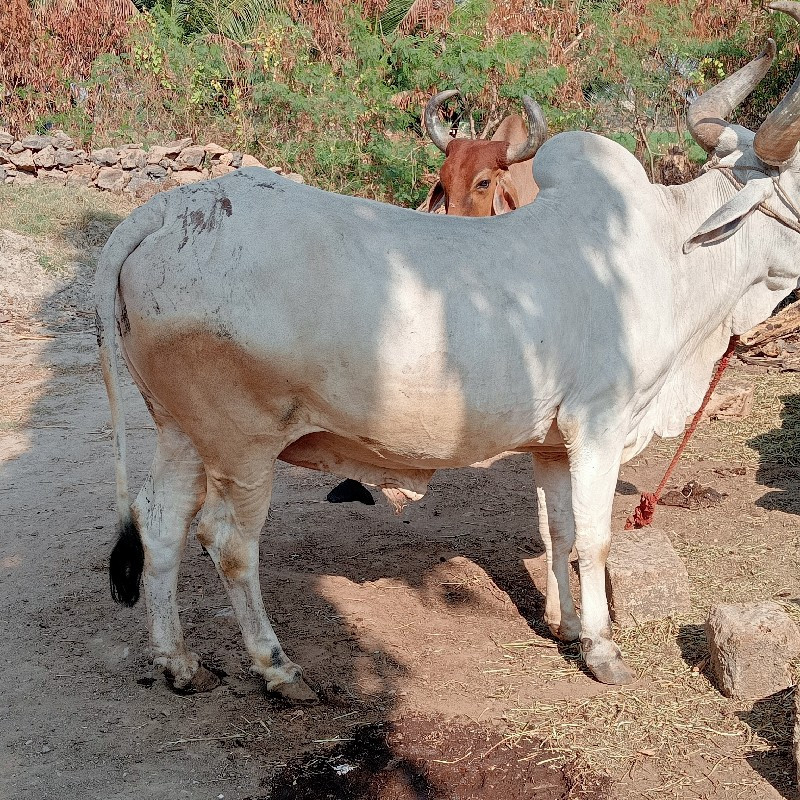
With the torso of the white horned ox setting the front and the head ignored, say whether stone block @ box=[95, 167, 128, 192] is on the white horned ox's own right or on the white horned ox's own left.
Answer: on the white horned ox's own left

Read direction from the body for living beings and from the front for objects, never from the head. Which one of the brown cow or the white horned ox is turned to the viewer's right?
the white horned ox

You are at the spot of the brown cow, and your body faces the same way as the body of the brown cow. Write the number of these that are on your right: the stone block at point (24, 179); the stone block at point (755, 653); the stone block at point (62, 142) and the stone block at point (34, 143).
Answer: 3

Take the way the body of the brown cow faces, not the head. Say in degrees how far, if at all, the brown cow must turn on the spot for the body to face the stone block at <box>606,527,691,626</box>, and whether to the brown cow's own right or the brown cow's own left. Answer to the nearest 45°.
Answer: approximately 45° to the brown cow's own left

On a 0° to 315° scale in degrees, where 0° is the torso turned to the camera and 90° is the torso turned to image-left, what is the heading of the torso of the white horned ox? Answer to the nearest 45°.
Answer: approximately 270°

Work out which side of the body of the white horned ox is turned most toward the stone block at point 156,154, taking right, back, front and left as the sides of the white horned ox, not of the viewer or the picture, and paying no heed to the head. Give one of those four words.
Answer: left

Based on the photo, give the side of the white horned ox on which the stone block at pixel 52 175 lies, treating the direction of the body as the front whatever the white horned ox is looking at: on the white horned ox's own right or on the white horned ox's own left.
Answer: on the white horned ox's own left

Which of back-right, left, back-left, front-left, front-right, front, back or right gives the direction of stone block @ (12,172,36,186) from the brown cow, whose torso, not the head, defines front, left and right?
right

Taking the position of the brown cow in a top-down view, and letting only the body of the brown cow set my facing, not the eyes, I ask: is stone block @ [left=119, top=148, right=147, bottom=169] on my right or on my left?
on my right

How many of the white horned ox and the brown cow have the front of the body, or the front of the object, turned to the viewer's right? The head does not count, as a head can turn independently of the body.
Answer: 1

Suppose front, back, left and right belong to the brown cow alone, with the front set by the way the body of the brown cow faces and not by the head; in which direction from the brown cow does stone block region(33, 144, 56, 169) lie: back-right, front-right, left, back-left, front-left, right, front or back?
right

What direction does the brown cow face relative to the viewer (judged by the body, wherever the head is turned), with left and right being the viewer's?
facing the viewer and to the left of the viewer

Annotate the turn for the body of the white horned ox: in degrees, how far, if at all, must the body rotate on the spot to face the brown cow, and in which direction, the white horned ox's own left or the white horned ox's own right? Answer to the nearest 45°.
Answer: approximately 90° to the white horned ox's own left
